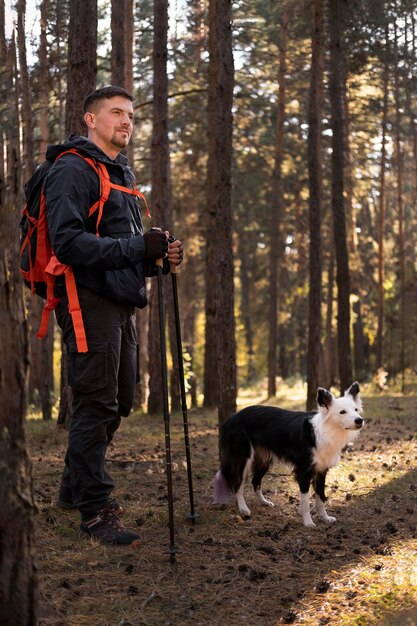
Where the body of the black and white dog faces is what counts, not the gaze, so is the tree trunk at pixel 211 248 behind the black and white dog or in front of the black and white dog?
behind

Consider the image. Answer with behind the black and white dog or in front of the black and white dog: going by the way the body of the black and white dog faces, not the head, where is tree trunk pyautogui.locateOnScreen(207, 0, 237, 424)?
behind

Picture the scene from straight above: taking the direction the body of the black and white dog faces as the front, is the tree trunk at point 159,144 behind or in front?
behind

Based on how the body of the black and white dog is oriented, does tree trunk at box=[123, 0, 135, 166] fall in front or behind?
behind

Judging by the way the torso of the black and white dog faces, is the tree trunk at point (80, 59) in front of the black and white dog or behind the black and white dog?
behind

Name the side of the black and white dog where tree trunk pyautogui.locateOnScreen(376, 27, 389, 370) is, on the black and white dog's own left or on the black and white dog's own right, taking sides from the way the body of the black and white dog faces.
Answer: on the black and white dog's own left

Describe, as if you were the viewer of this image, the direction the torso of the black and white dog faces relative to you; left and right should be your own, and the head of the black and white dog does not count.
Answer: facing the viewer and to the right of the viewer
